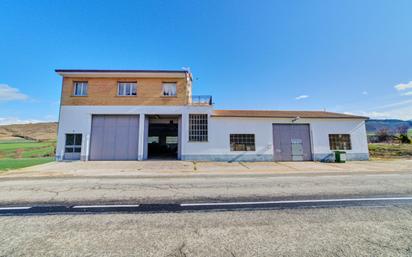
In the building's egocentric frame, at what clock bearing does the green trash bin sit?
The green trash bin is roughly at 9 o'clock from the building.

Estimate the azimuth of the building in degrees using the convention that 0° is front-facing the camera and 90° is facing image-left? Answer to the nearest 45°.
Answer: approximately 0°
